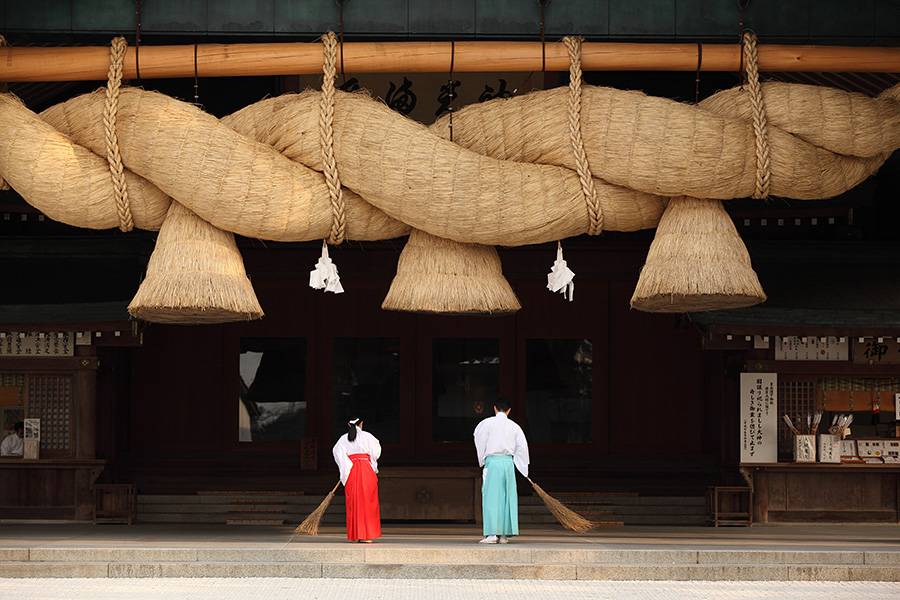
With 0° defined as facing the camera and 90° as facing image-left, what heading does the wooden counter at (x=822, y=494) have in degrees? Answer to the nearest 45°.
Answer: approximately 0°

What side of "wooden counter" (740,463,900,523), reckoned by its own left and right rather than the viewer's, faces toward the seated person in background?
right

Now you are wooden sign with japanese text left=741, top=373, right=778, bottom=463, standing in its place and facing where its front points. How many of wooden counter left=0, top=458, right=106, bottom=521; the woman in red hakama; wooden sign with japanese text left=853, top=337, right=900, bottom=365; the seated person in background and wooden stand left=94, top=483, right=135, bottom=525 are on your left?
1

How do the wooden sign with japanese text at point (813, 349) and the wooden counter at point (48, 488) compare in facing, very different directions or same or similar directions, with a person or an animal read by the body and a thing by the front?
same or similar directions

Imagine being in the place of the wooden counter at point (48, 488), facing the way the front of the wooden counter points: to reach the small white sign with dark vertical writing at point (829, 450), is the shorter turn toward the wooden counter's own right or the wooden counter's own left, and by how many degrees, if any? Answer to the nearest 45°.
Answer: approximately 90° to the wooden counter's own left

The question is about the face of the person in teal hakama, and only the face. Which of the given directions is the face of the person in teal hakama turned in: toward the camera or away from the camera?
away from the camera

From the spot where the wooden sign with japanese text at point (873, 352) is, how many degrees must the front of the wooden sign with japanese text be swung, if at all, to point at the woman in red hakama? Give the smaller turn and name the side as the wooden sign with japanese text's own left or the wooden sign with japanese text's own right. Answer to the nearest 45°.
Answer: approximately 45° to the wooden sign with japanese text's own right

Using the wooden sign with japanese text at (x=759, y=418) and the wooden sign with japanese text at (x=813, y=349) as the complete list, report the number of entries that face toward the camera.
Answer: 2

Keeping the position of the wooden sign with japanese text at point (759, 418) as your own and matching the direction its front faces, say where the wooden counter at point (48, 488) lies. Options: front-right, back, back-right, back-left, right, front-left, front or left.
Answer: right

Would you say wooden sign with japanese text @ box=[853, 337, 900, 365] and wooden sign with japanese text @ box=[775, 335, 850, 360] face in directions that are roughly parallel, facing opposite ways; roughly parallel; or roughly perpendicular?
roughly parallel

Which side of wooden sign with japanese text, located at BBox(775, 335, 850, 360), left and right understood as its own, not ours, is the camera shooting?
front

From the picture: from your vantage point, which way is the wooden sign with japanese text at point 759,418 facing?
toward the camera

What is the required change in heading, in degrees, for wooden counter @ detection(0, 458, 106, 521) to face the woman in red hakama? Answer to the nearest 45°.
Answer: approximately 45° to its left
